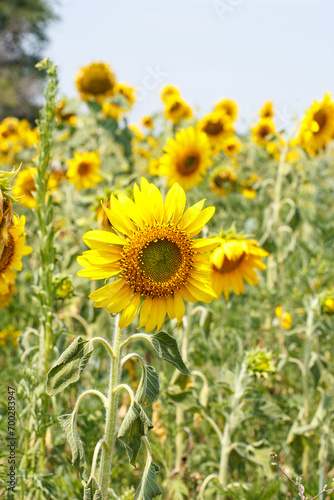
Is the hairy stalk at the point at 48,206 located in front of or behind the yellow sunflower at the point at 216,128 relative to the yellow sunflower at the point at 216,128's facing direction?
in front

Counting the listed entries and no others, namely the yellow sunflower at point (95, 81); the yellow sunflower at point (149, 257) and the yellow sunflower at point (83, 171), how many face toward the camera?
3

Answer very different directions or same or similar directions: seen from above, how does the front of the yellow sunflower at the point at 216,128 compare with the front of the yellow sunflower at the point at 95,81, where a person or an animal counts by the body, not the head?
same or similar directions

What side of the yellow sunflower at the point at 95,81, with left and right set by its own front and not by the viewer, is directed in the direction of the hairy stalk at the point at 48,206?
front

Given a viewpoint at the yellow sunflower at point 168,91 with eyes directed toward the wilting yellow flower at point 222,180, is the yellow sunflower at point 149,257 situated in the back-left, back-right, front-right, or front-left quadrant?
front-right

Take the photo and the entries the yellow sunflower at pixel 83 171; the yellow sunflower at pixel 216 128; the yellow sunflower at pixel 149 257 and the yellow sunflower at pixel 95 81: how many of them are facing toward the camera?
4

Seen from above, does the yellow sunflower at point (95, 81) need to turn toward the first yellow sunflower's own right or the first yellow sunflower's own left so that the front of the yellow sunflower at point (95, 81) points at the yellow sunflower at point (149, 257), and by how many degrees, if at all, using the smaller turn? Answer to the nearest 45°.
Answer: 0° — it already faces it

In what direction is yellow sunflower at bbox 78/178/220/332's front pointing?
toward the camera

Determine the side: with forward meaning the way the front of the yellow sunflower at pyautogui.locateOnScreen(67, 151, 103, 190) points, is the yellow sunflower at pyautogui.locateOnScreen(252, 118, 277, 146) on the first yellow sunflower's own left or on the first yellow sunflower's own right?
on the first yellow sunflower's own left

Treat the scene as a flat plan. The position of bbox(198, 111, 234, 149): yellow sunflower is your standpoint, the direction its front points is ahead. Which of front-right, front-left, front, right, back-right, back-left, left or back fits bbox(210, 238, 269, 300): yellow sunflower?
front

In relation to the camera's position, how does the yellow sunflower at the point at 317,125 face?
facing the viewer and to the right of the viewer

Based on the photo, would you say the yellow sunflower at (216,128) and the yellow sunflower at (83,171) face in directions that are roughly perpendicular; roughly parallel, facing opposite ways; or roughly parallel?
roughly parallel

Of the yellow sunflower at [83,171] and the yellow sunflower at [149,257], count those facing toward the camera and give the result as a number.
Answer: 2

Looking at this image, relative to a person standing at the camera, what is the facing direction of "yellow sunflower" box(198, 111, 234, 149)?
facing the viewer
